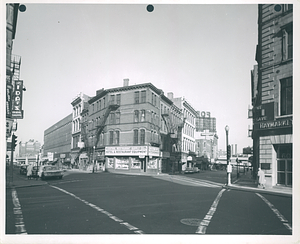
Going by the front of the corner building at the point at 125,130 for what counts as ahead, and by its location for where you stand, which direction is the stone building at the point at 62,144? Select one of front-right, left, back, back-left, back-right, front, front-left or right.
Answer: right

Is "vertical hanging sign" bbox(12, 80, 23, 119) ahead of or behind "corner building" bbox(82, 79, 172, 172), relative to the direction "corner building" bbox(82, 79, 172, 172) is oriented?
ahead

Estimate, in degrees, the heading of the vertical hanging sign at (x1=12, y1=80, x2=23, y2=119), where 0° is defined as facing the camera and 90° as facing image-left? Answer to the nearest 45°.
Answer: approximately 0°

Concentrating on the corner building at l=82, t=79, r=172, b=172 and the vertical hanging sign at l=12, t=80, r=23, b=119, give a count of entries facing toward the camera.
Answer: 2
